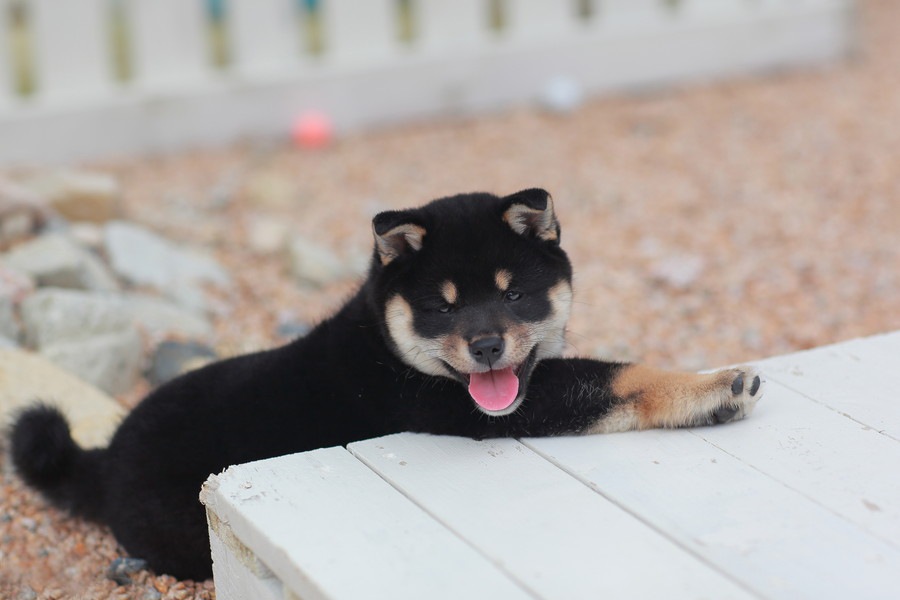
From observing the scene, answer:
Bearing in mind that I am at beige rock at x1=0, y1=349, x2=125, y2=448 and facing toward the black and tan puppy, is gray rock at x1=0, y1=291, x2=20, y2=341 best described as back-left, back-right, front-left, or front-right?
back-left

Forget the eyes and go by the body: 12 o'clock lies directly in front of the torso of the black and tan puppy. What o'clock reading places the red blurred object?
The red blurred object is roughly at 9 o'clock from the black and tan puppy.

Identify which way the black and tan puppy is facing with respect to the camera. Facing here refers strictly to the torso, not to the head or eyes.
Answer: to the viewer's right

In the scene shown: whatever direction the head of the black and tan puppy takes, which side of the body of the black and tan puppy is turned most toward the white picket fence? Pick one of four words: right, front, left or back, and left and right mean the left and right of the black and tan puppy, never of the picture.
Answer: left

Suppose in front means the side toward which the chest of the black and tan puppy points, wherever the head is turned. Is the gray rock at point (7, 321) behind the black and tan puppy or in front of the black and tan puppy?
behind

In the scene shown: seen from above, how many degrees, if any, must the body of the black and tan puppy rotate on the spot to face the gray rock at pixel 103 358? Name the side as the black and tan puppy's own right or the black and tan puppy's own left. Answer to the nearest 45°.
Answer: approximately 135° to the black and tan puppy's own left

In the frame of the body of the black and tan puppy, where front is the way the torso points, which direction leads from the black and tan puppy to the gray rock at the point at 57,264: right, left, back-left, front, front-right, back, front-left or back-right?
back-left

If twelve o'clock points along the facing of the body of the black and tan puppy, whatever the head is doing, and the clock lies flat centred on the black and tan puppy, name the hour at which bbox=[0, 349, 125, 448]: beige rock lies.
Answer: The beige rock is roughly at 7 o'clock from the black and tan puppy.

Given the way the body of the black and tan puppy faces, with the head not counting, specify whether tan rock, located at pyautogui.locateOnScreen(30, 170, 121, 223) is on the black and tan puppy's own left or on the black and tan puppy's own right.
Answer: on the black and tan puppy's own left

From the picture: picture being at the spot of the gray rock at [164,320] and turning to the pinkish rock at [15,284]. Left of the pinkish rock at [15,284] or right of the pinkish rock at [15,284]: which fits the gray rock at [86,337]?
left

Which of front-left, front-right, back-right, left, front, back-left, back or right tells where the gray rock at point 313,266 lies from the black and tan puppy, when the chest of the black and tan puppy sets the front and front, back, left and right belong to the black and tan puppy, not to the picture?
left
